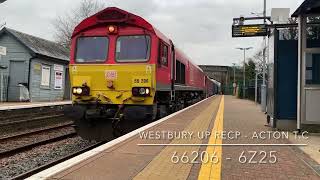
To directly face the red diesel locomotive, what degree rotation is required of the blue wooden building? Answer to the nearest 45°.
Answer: approximately 45° to its left

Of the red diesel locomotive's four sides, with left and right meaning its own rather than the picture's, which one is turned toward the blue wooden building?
right

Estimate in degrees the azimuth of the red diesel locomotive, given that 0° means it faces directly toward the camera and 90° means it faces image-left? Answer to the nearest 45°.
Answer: approximately 45°
